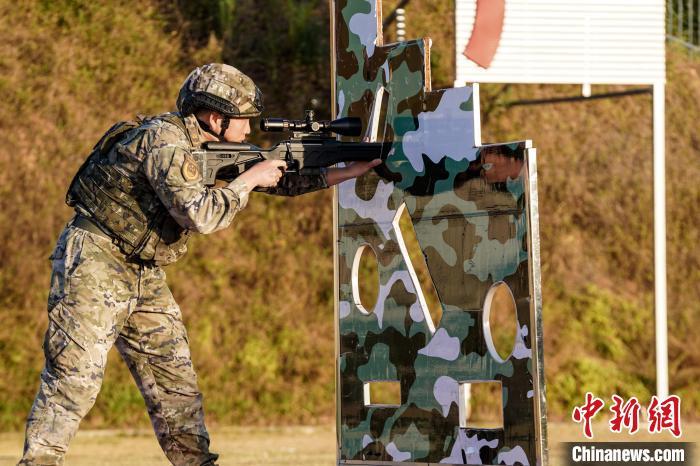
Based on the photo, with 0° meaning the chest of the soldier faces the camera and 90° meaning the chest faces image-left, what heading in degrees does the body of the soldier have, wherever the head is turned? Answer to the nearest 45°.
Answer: approximately 270°

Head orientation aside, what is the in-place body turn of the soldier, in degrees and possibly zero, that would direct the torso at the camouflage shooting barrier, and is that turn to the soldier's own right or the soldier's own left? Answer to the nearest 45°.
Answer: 0° — they already face it

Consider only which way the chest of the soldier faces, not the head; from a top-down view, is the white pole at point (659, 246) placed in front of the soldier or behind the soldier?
in front

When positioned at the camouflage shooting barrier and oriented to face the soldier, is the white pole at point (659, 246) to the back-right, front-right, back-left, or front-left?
back-right

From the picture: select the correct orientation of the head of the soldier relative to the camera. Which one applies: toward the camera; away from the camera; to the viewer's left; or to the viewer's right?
to the viewer's right
